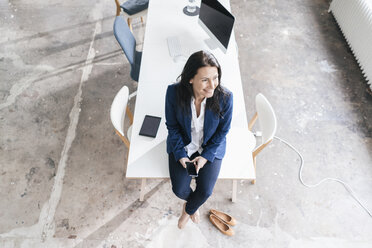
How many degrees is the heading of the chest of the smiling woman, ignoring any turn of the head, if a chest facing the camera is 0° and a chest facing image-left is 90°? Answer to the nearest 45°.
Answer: approximately 0°

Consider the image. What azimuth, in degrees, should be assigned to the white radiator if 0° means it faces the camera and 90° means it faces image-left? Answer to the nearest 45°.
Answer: approximately 90°

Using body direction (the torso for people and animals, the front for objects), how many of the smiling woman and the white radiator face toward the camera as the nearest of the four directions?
1

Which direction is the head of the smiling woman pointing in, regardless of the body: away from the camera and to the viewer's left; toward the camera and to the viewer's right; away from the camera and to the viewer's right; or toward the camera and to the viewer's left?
toward the camera and to the viewer's right

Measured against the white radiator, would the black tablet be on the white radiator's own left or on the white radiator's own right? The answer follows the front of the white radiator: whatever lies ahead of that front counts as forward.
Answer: on the white radiator's own left
